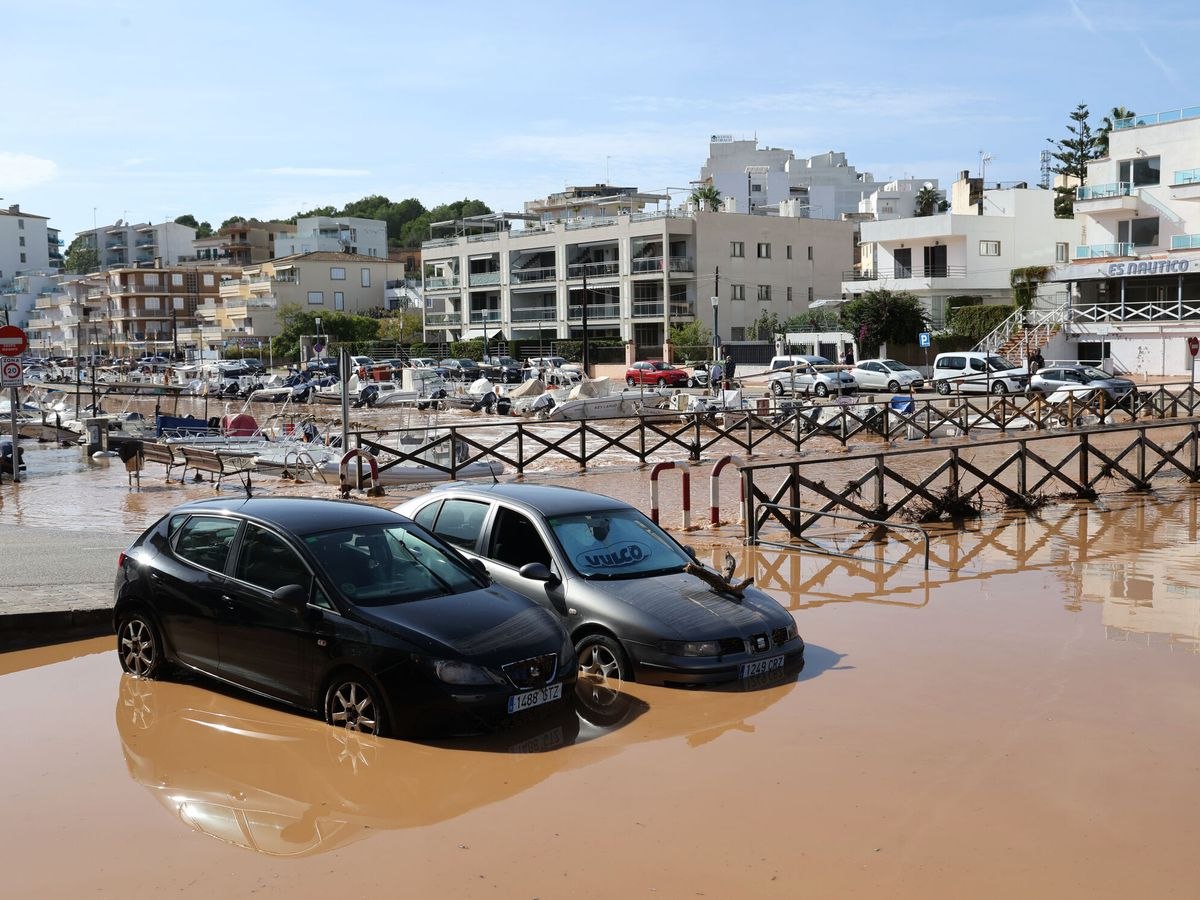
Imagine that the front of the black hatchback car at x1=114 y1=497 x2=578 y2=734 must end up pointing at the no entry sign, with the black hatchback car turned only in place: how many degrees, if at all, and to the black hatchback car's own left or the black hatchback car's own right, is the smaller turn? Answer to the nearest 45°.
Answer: approximately 135° to the black hatchback car's own left

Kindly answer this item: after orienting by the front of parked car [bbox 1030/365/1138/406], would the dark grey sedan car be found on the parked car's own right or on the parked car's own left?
on the parked car's own right

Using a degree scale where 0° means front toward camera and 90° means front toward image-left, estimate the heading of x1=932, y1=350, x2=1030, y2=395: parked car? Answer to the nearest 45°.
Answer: approximately 315°

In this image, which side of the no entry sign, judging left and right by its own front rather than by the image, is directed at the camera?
front

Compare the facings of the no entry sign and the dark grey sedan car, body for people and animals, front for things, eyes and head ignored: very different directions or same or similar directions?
same or similar directions

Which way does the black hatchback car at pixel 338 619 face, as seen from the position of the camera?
facing the viewer and to the right of the viewer

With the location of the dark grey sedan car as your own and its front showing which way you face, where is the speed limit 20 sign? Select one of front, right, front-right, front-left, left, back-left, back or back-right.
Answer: back

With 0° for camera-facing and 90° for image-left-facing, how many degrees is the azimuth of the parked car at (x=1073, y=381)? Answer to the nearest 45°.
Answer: approximately 315°

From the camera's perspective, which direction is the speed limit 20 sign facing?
toward the camera

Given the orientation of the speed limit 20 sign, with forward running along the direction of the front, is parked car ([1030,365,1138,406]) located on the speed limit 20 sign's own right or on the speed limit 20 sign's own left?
on the speed limit 20 sign's own left

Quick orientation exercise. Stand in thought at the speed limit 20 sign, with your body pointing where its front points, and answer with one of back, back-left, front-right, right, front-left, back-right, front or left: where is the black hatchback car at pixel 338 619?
front

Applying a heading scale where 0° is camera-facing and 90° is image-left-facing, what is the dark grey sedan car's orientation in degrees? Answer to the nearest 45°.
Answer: approximately 315°

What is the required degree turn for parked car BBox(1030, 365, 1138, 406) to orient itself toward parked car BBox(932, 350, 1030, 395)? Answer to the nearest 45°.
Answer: approximately 180°
